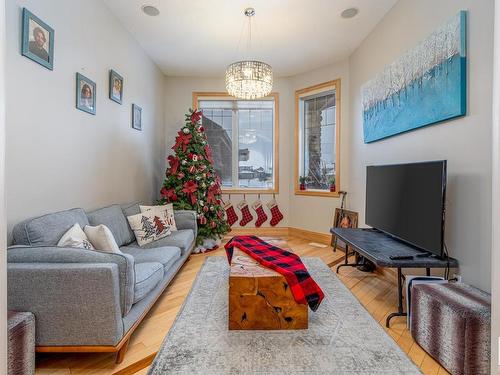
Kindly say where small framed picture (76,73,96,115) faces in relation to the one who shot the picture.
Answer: facing the viewer and to the right of the viewer

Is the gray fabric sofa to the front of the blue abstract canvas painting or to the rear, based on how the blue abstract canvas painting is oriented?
to the front

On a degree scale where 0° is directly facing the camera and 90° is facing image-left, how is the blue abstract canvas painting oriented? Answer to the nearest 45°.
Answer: approximately 45°

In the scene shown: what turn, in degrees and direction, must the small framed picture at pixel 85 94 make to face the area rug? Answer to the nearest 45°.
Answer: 0° — it already faces it

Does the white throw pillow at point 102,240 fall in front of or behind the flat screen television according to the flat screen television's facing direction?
in front

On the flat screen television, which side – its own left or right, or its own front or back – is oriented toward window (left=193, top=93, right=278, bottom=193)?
right

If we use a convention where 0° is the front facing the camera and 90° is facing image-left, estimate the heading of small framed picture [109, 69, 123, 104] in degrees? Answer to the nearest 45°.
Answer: approximately 315°

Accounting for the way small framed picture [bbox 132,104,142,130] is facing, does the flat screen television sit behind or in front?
in front

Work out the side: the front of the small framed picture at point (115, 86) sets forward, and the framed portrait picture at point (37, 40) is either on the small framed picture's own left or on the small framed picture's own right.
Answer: on the small framed picture's own right

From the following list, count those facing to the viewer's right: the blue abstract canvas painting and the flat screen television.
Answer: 0

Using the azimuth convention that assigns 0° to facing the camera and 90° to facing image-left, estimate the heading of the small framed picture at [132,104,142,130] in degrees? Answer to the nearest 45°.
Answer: approximately 315°

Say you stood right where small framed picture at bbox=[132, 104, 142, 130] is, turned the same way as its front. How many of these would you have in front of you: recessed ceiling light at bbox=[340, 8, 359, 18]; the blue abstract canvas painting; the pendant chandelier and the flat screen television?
4
